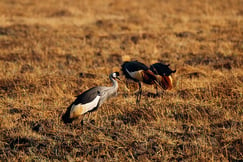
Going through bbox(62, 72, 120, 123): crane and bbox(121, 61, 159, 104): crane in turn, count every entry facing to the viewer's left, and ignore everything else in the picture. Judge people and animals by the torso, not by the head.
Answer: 1

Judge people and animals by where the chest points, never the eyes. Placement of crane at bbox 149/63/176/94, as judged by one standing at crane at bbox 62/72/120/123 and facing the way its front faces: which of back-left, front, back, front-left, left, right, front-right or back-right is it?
front-left

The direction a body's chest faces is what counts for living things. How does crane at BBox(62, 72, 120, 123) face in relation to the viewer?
to the viewer's right

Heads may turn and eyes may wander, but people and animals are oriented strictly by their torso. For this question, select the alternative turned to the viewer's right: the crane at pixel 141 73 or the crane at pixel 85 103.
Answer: the crane at pixel 85 103

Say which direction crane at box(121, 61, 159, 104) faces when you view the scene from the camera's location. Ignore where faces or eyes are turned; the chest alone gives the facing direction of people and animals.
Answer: facing to the left of the viewer

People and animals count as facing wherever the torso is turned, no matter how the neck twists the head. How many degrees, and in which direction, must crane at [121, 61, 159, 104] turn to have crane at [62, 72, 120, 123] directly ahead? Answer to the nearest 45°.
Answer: approximately 45° to its left

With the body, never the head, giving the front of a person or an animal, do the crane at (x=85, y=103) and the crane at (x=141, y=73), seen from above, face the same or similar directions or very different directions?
very different directions
